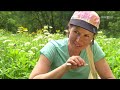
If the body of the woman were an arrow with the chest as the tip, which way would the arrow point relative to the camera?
toward the camera
